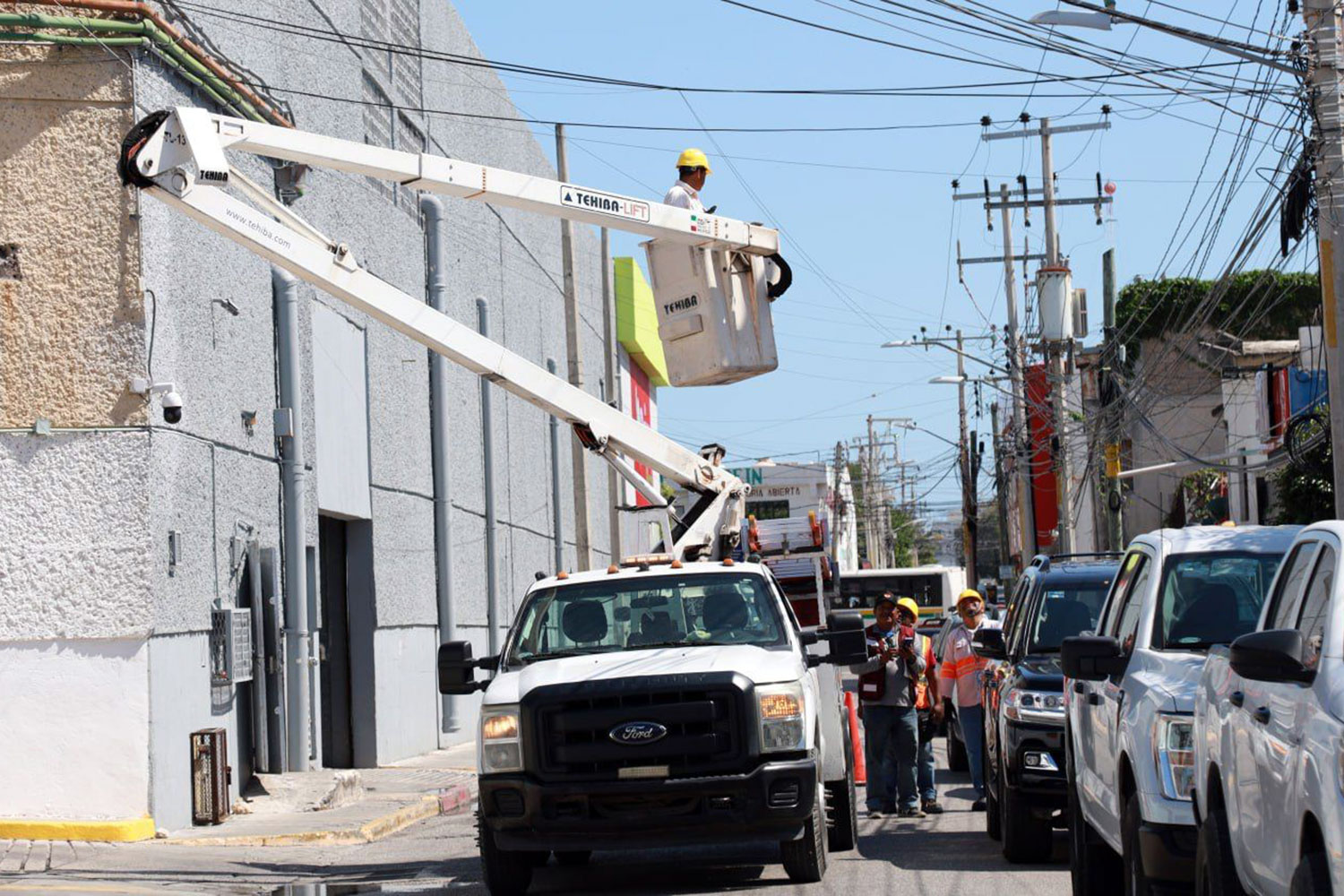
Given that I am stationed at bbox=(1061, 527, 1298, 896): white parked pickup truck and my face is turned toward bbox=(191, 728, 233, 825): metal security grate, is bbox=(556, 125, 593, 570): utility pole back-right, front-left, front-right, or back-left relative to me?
front-right

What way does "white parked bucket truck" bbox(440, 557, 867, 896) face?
toward the camera

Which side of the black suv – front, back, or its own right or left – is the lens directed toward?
front

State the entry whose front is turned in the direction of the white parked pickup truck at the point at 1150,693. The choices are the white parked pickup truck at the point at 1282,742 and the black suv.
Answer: the black suv

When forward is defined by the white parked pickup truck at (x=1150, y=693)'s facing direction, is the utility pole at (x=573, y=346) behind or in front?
behind

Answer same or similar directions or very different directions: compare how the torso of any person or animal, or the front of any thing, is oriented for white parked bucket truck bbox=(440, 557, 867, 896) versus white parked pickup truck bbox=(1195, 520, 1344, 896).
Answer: same or similar directions

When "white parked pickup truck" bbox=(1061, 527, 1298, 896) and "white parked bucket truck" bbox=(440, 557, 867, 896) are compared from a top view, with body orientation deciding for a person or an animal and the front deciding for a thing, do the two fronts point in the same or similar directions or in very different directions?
same or similar directions

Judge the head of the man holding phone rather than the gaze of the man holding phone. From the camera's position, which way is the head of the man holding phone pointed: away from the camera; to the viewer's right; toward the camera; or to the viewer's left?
toward the camera

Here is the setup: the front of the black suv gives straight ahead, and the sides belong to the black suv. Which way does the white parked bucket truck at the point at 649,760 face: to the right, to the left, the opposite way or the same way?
the same way

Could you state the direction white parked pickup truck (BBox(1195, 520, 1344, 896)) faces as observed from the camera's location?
facing the viewer and to the right of the viewer

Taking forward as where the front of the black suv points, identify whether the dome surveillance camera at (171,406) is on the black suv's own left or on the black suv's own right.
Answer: on the black suv's own right

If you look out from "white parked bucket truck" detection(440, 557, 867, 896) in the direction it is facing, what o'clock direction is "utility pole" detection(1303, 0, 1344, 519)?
The utility pole is roughly at 8 o'clock from the white parked bucket truck.

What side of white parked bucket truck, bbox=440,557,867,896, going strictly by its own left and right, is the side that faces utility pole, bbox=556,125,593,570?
back

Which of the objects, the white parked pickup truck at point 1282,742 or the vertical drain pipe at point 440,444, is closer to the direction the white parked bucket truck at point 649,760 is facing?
the white parked pickup truck

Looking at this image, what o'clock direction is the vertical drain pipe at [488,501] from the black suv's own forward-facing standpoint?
The vertical drain pipe is roughly at 5 o'clock from the black suv.

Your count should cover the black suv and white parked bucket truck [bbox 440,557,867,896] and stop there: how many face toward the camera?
2
